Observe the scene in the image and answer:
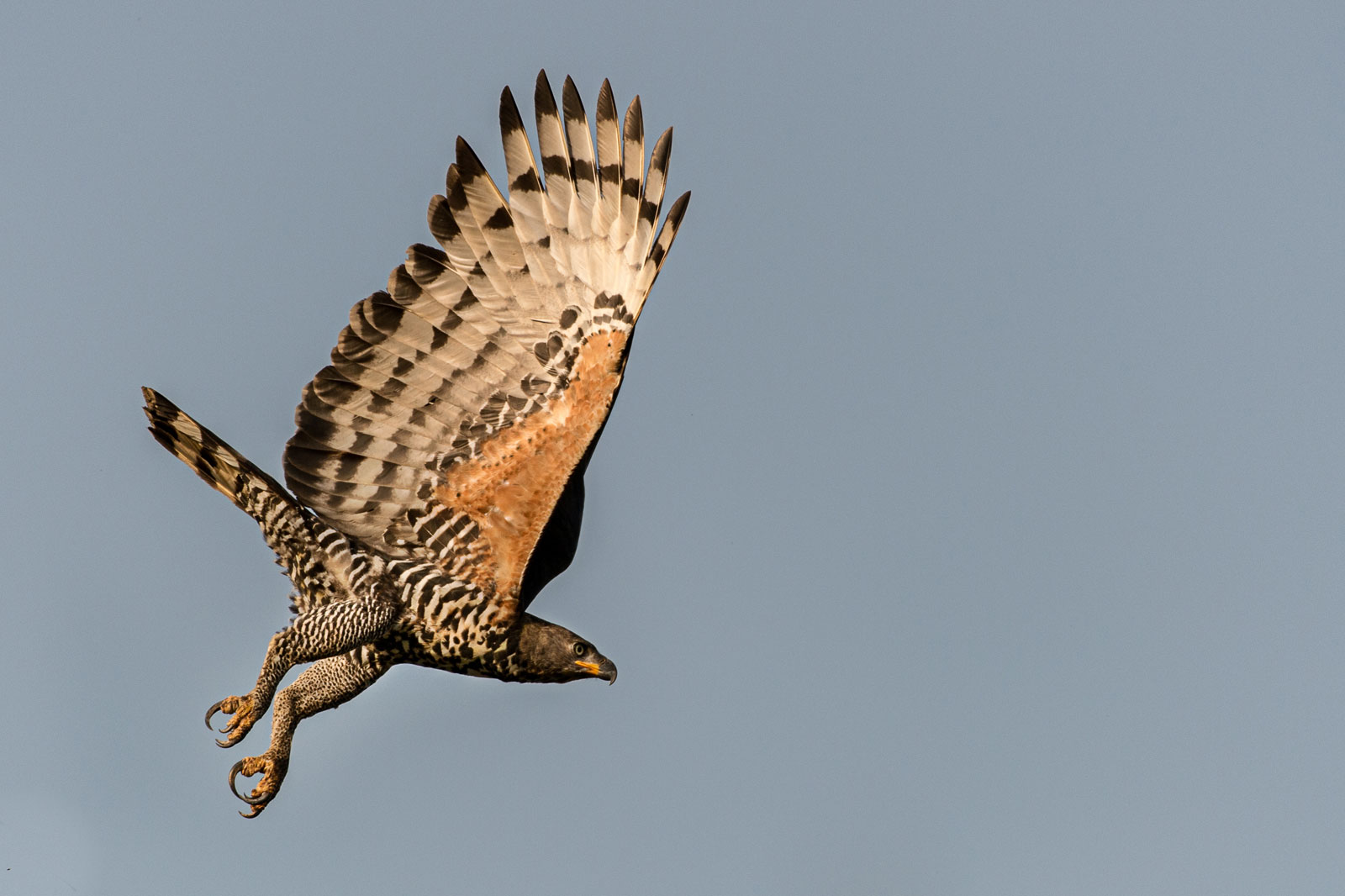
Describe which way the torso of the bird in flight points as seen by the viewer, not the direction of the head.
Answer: to the viewer's right
